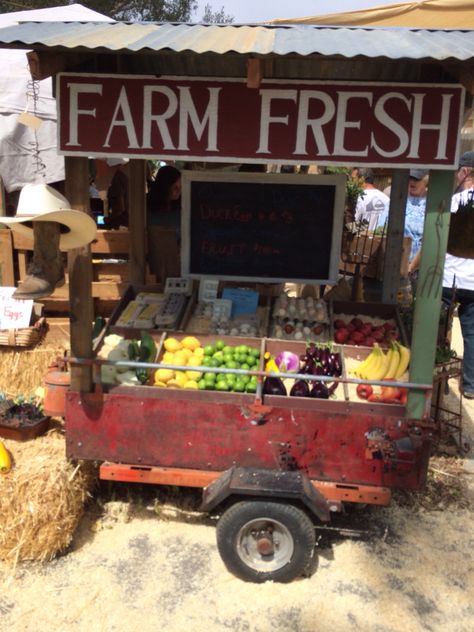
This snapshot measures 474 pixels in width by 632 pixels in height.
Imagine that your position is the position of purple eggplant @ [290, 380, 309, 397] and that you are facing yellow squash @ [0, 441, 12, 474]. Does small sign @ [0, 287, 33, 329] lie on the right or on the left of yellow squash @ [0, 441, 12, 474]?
right

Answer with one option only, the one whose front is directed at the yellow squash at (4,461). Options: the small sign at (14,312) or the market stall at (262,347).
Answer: the small sign

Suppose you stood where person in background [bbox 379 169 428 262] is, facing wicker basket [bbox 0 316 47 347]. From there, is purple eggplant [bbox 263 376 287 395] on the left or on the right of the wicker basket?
left

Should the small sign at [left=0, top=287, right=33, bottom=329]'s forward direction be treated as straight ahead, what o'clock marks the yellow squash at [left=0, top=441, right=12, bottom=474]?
The yellow squash is roughly at 12 o'clock from the small sign.

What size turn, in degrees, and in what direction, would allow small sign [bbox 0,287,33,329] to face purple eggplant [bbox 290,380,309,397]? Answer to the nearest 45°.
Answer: approximately 45° to its left

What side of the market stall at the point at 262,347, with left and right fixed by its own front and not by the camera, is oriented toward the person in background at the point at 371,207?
back

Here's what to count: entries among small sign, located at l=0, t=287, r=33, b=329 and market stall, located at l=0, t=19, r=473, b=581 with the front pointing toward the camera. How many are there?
2

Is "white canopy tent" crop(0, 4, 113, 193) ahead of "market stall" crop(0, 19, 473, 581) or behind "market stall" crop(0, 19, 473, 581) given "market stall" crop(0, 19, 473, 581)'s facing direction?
behind

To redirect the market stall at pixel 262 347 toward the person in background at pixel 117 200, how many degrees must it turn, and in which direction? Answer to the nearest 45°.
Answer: approximately 180°

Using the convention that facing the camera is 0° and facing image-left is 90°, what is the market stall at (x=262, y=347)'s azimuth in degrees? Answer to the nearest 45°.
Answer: approximately 0°
